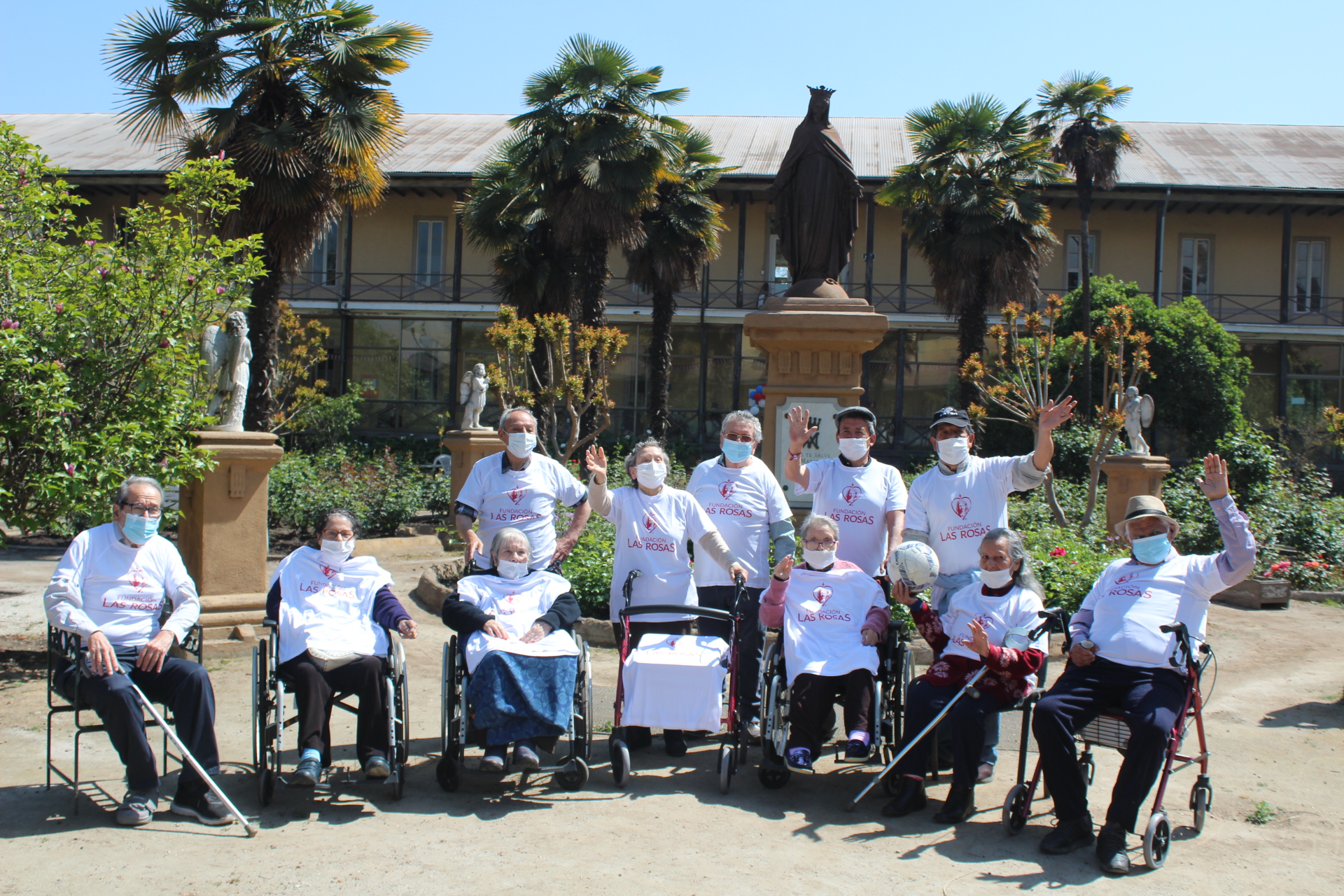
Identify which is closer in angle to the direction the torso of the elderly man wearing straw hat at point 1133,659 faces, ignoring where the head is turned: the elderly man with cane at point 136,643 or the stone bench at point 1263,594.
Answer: the elderly man with cane

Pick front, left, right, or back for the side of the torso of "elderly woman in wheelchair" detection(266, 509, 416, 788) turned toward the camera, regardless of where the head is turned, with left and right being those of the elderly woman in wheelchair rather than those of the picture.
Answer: front

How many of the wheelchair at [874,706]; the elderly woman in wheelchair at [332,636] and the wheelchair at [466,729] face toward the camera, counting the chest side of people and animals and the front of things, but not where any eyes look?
3

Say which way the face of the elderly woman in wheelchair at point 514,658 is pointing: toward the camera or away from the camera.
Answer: toward the camera

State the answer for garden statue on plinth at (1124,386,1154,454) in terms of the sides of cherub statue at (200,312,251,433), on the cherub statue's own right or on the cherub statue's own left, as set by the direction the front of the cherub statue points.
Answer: on the cherub statue's own left

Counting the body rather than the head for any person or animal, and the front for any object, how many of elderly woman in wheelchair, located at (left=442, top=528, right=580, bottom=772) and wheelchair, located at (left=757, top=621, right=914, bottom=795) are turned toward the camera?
2

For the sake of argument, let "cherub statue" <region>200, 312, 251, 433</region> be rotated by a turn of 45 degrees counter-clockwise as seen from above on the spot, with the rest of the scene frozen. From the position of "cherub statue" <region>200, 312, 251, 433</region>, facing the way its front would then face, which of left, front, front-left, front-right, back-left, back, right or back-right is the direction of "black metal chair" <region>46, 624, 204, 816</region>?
right

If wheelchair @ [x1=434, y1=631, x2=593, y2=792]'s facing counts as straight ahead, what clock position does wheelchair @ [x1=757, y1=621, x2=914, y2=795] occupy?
wheelchair @ [x1=757, y1=621, x2=914, y2=795] is roughly at 9 o'clock from wheelchair @ [x1=434, y1=631, x2=593, y2=792].

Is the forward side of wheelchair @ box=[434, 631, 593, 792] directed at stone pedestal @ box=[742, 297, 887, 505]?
no

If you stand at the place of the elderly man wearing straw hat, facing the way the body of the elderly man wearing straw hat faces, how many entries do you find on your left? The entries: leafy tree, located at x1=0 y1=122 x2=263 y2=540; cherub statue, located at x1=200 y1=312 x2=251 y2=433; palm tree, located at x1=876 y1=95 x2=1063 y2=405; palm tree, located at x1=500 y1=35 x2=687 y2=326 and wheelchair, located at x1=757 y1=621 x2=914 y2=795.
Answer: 0

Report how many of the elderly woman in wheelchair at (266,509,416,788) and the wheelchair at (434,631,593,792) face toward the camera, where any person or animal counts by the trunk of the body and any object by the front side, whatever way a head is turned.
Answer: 2

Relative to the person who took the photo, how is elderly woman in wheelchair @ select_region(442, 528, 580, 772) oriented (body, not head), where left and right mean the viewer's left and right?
facing the viewer

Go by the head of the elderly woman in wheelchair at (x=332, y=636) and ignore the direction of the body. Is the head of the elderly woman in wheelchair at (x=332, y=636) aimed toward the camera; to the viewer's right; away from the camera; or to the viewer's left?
toward the camera

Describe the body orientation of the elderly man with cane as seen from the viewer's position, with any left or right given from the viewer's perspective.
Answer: facing the viewer and to the right of the viewer
